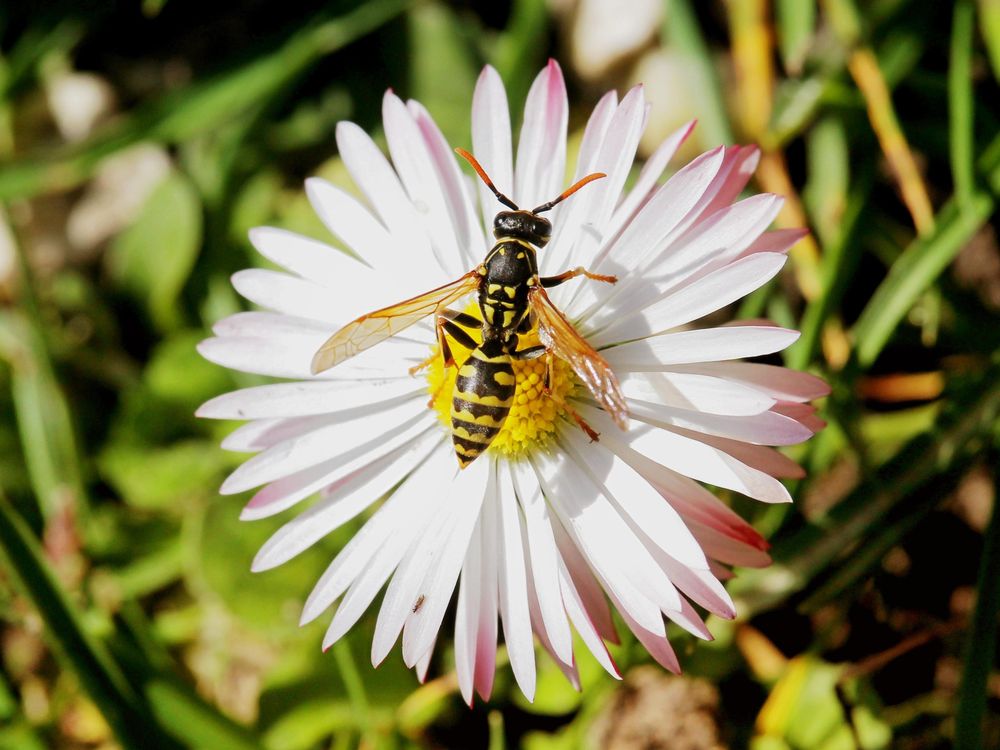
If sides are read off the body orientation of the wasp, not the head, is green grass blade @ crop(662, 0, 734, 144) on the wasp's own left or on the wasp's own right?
on the wasp's own right

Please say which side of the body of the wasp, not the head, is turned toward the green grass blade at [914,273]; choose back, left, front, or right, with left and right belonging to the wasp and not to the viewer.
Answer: right

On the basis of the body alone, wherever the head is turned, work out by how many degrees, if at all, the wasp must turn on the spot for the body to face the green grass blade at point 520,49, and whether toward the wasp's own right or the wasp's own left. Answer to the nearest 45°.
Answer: approximately 45° to the wasp's own right

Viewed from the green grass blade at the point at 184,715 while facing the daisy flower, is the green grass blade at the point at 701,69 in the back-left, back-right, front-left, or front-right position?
front-left

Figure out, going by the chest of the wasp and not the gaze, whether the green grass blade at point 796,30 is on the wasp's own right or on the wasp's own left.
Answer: on the wasp's own right

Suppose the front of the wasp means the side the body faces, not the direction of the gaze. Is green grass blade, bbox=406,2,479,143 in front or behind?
in front

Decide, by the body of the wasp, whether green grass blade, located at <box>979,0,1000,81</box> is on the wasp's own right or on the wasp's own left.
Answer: on the wasp's own right

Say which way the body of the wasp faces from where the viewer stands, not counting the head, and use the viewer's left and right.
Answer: facing away from the viewer

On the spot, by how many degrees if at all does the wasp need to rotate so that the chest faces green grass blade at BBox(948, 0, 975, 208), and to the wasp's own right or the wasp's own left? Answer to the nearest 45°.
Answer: approximately 90° to the wasp's own right
